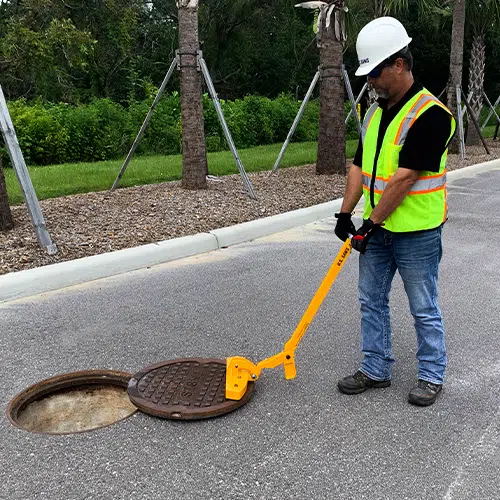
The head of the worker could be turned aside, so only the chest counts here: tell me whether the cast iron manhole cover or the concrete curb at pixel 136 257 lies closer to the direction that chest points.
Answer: the cast iron manhole cover

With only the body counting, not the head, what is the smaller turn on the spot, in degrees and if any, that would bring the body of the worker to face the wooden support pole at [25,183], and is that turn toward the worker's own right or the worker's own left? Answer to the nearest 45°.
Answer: approximately 90° to the worker's own right

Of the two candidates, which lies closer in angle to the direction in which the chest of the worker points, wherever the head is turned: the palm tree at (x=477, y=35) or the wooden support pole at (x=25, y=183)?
the wooden support pole

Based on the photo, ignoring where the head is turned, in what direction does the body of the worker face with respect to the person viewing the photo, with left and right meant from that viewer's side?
facing the viewer and to the left of the viewer

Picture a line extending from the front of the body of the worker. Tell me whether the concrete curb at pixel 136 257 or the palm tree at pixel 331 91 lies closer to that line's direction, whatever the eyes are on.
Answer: the concrete curb

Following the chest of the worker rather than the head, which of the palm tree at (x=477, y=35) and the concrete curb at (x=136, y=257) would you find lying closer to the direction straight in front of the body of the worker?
the concrete curb

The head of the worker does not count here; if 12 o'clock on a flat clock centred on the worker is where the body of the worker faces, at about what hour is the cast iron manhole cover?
The cast iron manhole cover is roughly at 1 o'clock from the worker.

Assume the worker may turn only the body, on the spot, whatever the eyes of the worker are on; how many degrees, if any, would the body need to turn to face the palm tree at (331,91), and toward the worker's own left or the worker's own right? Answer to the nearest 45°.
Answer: approximately 135° to the worker's own right

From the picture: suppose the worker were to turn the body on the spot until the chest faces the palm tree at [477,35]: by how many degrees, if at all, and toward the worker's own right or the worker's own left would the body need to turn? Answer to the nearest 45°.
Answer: approximately 135° to the worker's own right
